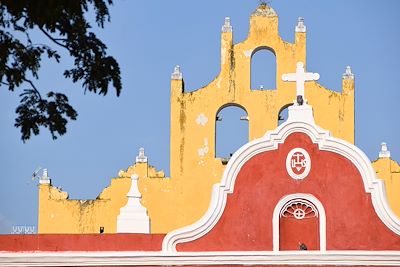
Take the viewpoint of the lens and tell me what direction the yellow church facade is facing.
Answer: facing the viewer
